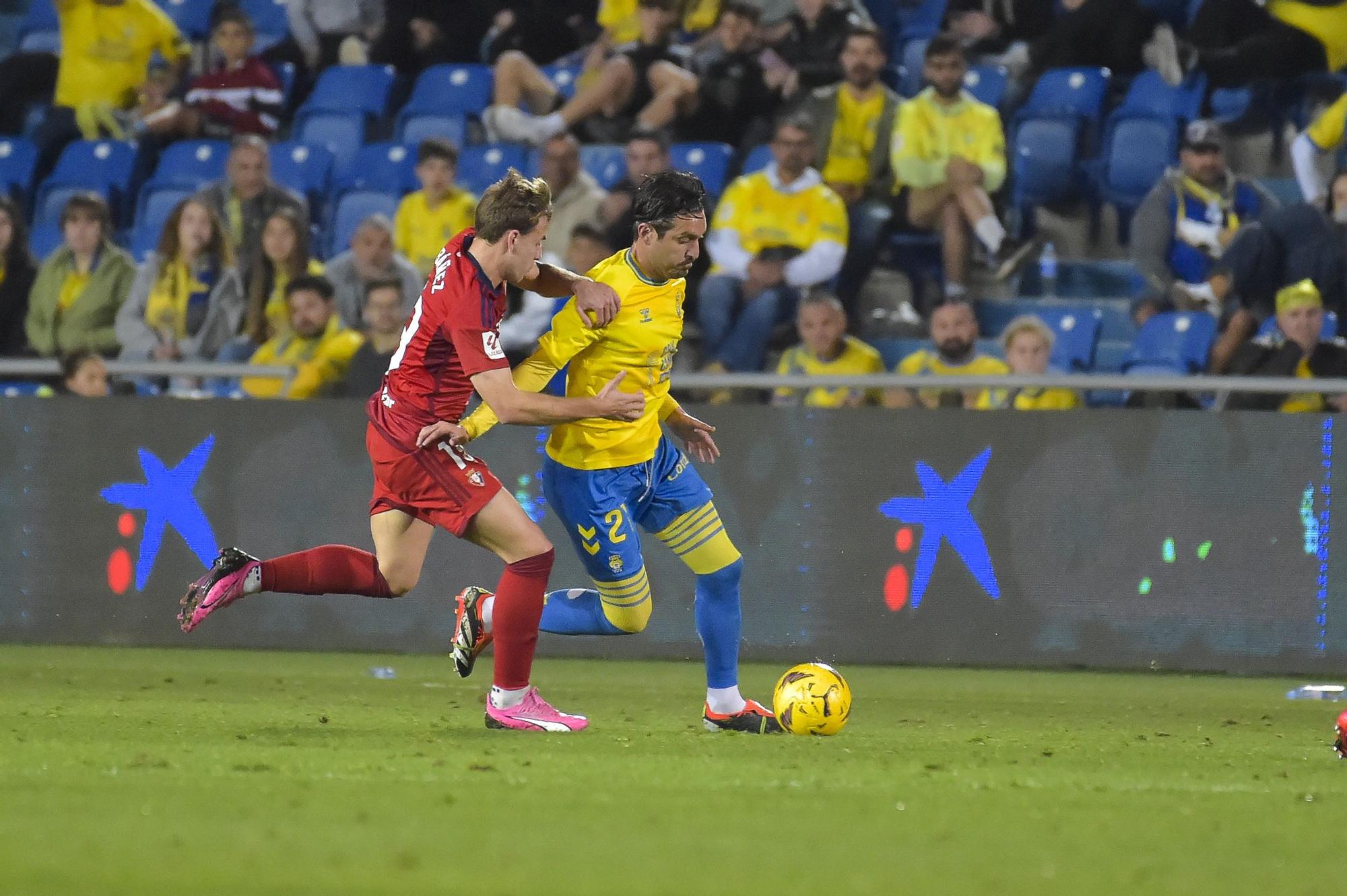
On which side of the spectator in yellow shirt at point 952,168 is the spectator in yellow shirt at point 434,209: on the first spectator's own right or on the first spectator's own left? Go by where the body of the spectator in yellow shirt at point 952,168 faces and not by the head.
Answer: on the first spectator's own right

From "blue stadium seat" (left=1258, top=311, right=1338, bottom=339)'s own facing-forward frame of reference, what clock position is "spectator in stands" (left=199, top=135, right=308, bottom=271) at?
The spectator in stands is roughly at 3 o'clock from the blue stadium seat.

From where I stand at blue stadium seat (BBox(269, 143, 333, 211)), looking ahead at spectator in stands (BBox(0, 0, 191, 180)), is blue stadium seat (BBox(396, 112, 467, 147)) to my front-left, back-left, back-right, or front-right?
back-right

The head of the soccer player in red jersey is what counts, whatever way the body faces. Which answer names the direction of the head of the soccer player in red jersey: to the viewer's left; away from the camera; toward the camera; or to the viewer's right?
to the viewer's right

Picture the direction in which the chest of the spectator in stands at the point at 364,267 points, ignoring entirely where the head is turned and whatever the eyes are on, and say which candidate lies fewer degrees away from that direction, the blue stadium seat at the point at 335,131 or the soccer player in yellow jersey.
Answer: the soccer player in yellow jersey

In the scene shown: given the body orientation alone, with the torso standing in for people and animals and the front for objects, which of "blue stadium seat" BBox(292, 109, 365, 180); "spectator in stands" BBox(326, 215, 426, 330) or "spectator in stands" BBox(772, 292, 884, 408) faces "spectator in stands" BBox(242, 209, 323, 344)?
the blue stadium seat

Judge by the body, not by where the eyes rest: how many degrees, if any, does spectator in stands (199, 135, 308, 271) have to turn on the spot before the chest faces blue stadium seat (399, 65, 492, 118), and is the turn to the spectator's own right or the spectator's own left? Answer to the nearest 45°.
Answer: approximately 135° to the spectator's own left

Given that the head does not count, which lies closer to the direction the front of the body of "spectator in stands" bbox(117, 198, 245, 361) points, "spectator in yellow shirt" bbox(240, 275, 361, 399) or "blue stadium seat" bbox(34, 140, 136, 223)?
the spectator in yellow shirt

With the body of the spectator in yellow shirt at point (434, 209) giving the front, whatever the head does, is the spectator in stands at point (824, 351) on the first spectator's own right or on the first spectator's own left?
on the first spectator's own left

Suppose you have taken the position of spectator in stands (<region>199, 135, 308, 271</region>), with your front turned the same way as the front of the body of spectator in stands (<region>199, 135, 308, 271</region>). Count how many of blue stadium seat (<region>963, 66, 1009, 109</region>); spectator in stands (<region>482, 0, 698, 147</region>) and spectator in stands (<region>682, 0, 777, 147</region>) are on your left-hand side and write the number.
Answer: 3

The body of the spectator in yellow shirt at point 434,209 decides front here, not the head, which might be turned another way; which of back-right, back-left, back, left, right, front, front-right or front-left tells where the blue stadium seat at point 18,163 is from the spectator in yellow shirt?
back-right

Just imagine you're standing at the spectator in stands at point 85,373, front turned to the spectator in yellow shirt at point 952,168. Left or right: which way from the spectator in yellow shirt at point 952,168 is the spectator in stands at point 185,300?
left

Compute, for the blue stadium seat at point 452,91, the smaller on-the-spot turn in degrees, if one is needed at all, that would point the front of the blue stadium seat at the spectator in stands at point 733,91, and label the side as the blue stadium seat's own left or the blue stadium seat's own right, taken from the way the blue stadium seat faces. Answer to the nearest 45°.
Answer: approximately 45° to the blue stadium seat's own left
